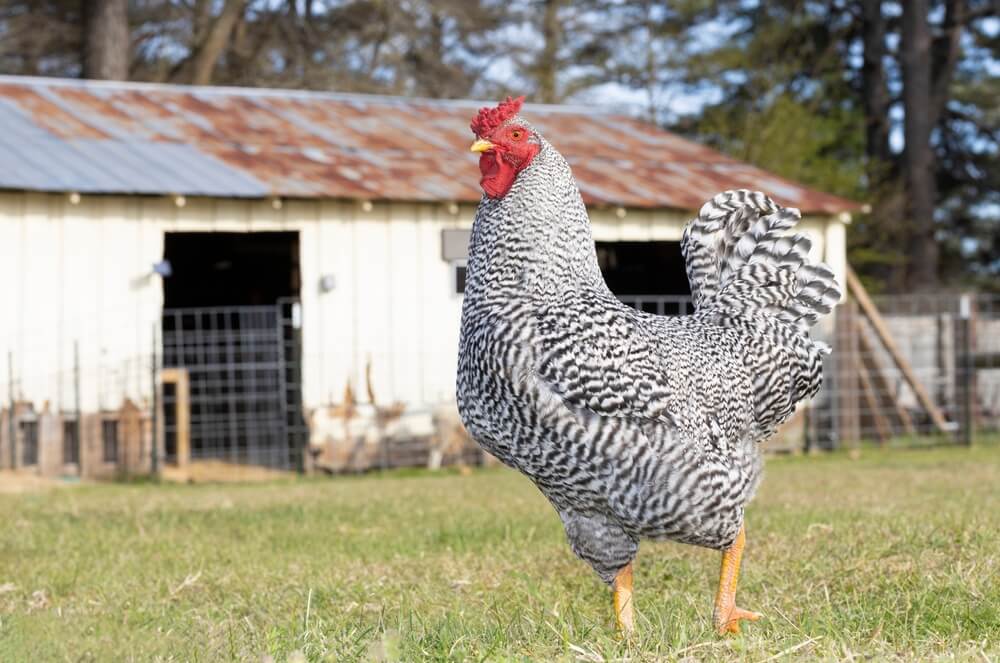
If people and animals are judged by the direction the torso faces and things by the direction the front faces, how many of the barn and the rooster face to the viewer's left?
1

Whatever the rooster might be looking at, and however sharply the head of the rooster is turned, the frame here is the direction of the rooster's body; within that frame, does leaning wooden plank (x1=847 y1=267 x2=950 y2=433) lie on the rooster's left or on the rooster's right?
on the rooster's right

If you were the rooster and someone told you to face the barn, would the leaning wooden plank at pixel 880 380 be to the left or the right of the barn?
right

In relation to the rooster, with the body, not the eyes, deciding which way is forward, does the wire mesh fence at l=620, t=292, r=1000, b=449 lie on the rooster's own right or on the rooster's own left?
on the rooster's own right

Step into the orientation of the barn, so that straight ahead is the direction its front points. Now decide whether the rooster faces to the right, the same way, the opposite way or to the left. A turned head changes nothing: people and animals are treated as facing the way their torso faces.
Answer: to the right

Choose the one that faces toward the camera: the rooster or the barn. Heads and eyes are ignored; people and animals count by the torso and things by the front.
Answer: the barn

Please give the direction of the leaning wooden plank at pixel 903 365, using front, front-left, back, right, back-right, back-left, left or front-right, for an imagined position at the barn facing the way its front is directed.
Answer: left

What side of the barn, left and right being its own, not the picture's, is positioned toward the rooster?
front

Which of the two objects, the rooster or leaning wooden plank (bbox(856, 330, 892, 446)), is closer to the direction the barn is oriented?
the rooster

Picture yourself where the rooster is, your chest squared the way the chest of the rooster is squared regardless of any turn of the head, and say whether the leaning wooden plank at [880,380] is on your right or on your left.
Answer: on your right

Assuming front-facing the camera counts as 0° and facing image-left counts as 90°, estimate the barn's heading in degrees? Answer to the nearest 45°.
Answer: approximately 0°

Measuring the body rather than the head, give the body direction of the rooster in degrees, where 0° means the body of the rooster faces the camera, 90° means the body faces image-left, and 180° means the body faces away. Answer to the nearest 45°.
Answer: approximately 90°

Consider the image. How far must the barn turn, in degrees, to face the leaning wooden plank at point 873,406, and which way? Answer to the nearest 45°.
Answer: approximately 90° to its left
